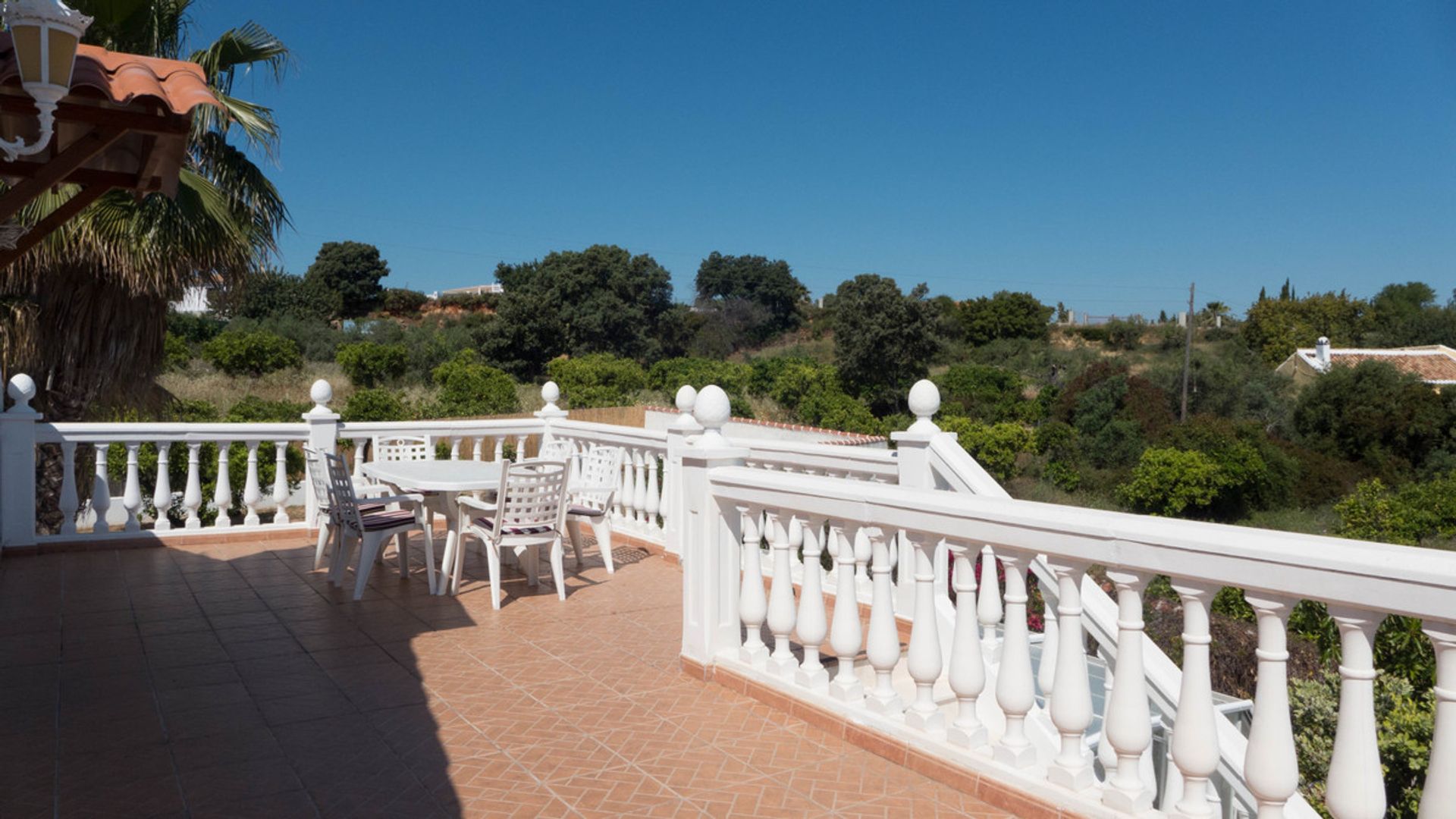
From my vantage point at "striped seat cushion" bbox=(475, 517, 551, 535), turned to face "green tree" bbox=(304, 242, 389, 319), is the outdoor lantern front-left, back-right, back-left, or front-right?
back-left

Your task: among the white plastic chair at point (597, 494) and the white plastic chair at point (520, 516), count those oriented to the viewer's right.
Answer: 0

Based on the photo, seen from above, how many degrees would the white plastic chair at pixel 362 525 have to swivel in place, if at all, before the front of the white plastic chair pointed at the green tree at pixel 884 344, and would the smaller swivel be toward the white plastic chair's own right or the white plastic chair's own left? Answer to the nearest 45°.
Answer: approximately 45° to the white plastic chair's own left

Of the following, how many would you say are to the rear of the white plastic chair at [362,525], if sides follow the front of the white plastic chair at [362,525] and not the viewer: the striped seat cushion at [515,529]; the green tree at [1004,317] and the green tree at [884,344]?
0

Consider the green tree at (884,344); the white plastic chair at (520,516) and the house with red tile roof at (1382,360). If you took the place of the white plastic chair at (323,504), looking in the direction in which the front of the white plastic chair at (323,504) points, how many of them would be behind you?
0

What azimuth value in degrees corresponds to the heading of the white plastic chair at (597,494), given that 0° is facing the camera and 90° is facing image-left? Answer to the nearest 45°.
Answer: approximately 45°

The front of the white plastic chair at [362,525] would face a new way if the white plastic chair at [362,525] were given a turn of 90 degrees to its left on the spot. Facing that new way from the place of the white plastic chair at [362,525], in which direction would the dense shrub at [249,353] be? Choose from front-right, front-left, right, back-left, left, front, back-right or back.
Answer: front

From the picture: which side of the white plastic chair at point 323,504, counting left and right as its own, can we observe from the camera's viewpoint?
right

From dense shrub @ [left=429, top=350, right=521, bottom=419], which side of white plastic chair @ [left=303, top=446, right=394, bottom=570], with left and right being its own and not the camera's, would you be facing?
left

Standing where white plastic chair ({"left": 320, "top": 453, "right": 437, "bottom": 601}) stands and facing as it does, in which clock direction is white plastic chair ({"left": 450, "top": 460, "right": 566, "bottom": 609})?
white plastic chair ({"left": 450, "top": 460, "right": 566, "bottom": 609}) is roughly at 1 o'clock from white plastic chair ({"left": 320, "top": 453, "right": 437, "bottom": 601}).

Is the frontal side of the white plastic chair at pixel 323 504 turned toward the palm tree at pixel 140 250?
no

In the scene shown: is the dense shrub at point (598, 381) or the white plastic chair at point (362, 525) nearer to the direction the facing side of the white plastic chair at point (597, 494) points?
the white plastic chair

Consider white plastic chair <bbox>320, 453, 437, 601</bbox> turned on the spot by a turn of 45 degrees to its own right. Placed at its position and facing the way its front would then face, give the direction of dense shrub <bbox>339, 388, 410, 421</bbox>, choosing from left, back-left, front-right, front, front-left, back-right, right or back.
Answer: back-left

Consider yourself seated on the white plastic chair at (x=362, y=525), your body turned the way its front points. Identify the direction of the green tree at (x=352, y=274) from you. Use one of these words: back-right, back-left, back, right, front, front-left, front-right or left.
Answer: left
